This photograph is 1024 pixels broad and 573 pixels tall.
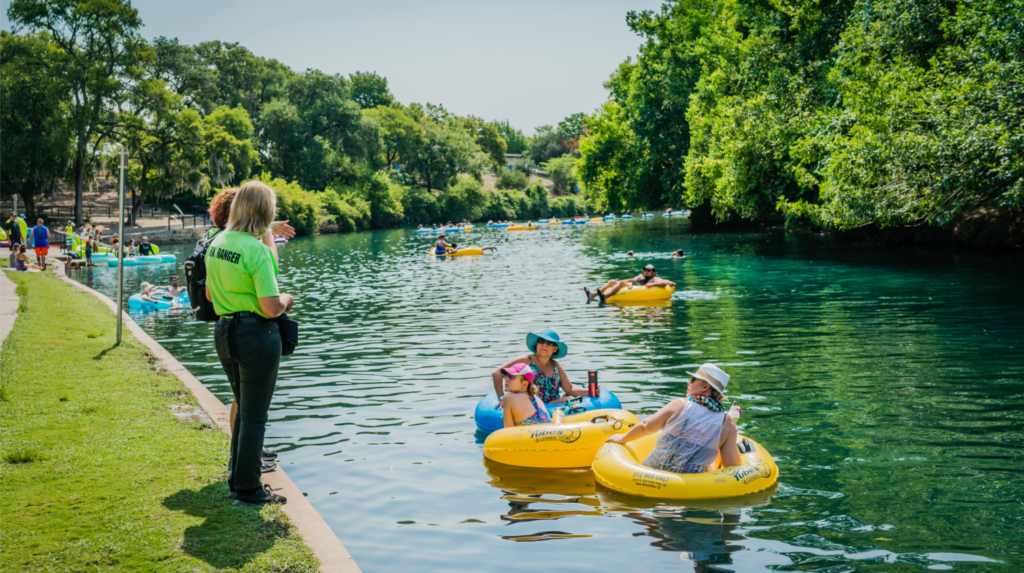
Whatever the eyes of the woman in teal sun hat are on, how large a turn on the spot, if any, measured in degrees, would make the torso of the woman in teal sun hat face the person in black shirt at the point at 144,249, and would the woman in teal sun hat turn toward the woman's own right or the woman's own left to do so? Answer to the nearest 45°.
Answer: approximately 135° to the woman's own right

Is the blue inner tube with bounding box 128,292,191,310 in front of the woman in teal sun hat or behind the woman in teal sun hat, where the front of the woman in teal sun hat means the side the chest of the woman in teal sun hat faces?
behind

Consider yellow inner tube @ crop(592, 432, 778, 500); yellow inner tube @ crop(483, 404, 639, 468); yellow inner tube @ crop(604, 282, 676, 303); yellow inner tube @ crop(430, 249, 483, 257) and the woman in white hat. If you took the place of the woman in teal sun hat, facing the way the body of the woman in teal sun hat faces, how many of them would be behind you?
2

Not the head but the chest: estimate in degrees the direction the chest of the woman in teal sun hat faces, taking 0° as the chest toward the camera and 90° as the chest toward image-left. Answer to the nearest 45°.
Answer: approximately 0°

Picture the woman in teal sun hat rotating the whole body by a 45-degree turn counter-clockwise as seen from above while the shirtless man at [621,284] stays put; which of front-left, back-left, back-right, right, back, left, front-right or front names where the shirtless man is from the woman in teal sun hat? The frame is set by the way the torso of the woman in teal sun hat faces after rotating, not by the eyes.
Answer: back-left

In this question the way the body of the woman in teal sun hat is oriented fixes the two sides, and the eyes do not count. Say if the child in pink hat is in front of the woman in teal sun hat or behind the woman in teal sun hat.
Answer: in front

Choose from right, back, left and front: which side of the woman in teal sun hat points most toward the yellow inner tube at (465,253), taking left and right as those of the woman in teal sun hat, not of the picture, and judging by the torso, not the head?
back

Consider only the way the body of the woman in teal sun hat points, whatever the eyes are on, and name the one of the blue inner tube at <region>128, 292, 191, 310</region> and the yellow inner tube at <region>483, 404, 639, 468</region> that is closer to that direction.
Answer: the yellow inner tube

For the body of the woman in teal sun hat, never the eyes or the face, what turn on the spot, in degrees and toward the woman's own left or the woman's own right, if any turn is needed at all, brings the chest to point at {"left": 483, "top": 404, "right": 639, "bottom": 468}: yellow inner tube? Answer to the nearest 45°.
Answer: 0° — they already face it

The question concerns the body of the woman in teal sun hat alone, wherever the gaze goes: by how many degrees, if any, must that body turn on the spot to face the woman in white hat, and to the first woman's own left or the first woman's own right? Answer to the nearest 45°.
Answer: approximately 45° to the first woman's own left
